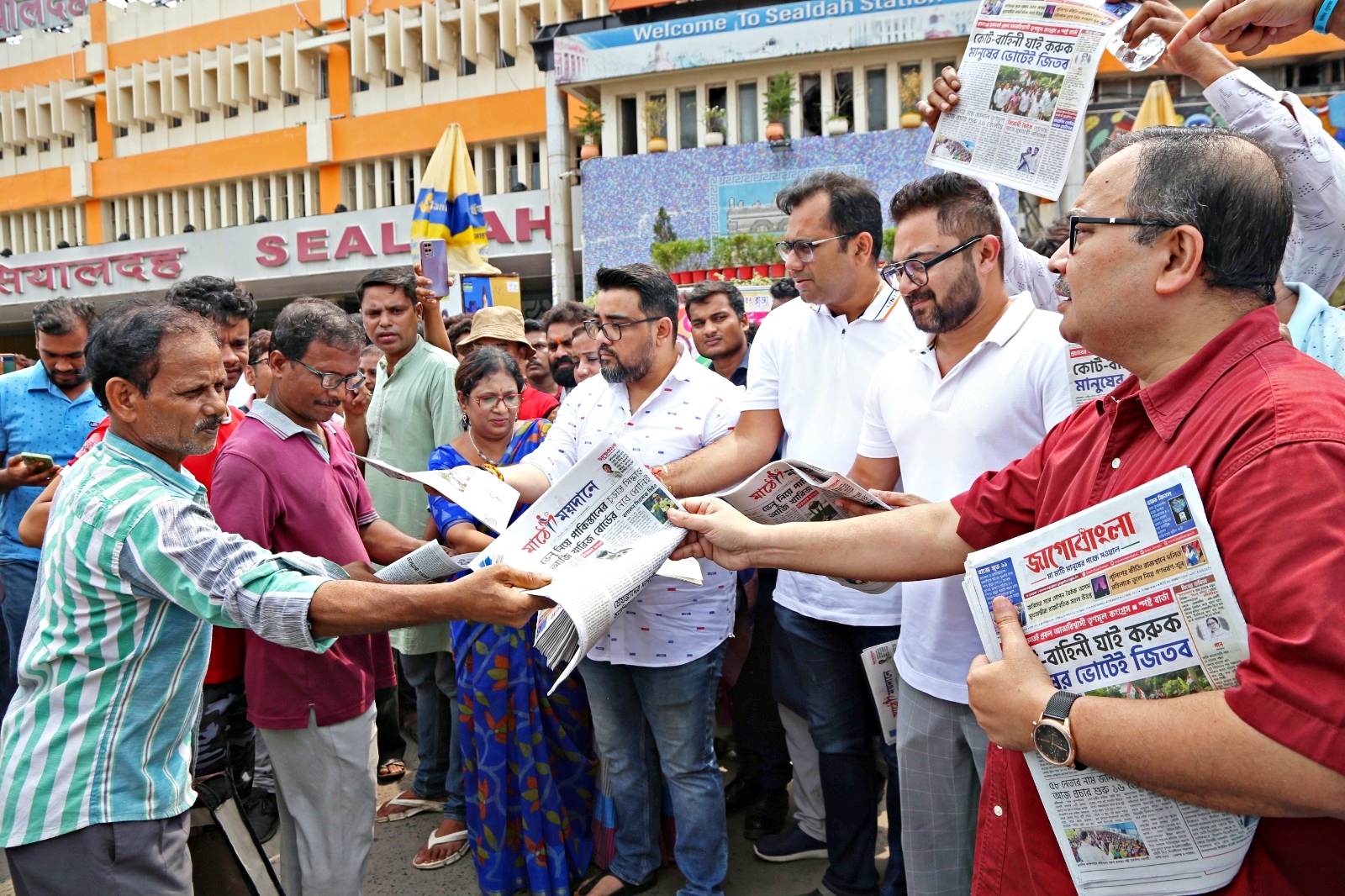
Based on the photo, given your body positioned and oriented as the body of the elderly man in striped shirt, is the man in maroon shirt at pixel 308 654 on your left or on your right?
on your left

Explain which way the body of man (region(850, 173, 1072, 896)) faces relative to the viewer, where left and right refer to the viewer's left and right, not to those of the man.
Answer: facing the viewer and to the left of the viewer

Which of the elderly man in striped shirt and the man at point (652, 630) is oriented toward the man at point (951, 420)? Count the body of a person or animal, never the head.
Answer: the elderly man in striped shirt

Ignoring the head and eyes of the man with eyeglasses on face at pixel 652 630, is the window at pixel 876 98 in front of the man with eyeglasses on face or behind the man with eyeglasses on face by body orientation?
behind

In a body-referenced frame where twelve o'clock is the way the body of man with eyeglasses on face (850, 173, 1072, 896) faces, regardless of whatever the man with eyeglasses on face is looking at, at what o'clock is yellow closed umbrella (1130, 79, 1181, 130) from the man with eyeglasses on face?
The yellow closed umbrella is roughly at 5 o'clock from the man with eyeglasses on face.

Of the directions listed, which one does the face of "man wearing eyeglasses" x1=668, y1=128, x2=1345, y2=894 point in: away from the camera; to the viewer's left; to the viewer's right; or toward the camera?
to the viewer's left

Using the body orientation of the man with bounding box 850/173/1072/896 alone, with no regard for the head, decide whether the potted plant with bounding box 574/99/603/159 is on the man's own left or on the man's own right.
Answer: on the man's own right

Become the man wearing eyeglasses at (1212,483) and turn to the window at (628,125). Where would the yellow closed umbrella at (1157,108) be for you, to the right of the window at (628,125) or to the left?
right

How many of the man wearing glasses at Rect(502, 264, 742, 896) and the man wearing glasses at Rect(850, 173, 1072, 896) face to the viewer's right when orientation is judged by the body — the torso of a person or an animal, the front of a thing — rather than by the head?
0

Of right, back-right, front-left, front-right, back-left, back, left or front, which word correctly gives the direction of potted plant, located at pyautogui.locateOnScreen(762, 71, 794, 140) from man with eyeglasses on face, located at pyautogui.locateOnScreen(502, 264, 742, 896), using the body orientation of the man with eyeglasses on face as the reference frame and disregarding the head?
back-right

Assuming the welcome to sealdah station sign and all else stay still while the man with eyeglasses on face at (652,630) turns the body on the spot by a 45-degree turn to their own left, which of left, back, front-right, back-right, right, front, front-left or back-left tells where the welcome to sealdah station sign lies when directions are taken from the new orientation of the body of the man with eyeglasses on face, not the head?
back

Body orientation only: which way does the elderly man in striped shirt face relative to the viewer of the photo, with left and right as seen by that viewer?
facing to the right of the viewer

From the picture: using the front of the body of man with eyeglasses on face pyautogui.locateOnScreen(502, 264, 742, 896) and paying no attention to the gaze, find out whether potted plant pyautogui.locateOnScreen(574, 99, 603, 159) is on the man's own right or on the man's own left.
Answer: on the man's own right

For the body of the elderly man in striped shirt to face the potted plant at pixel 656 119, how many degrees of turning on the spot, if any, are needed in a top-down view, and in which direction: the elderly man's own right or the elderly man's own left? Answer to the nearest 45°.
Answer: approximately 45° to the elderly man's own left
